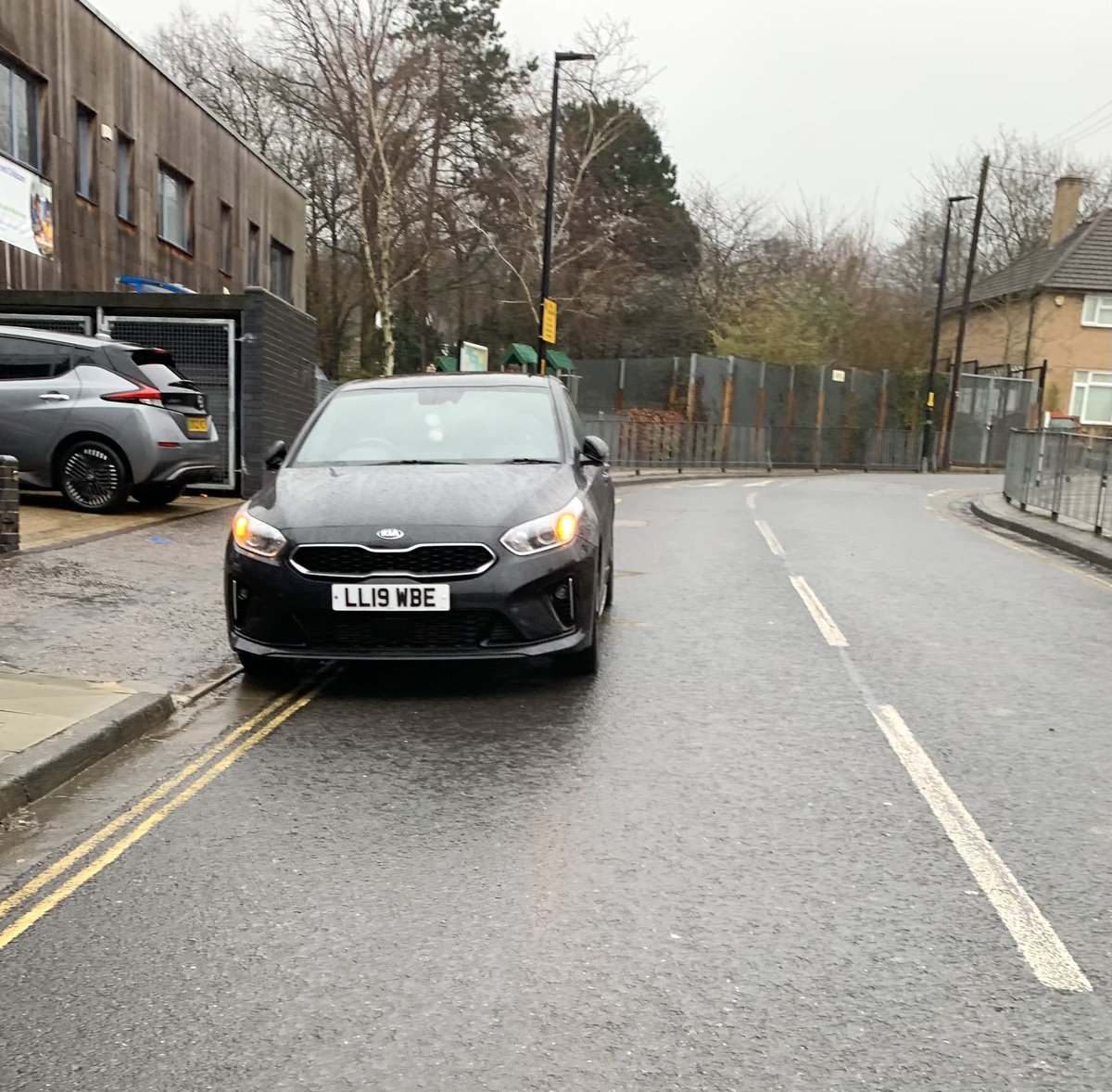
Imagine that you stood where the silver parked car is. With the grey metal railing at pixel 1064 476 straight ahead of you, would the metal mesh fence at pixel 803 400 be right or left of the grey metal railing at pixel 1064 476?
left

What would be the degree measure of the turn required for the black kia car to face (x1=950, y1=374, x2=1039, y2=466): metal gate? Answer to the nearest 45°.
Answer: approximately 135° to its left

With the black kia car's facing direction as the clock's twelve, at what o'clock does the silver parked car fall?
The silver parked car is roughly at 5 o'clock from the black kia car.

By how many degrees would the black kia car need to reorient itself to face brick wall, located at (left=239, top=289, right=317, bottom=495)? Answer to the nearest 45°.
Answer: approximately 180°

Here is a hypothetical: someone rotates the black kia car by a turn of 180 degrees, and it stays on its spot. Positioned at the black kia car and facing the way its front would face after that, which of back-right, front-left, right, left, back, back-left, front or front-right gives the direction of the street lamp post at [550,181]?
front

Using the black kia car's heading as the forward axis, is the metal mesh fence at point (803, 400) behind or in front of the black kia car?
behind

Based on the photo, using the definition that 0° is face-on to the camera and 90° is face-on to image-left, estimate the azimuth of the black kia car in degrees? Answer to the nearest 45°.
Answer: approximately 0°
